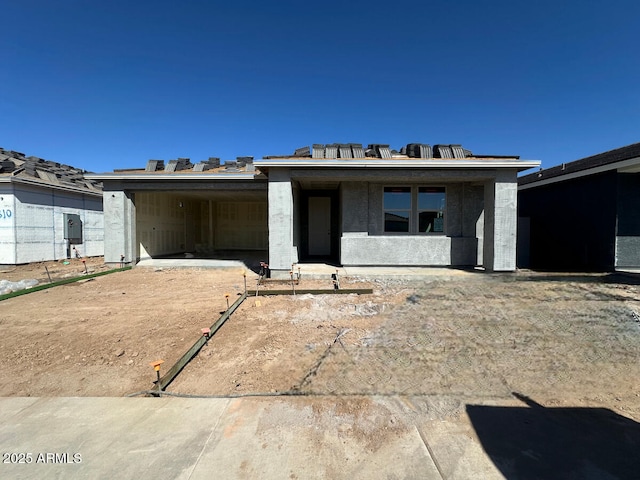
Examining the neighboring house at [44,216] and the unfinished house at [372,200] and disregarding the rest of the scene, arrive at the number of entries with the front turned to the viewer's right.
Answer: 0

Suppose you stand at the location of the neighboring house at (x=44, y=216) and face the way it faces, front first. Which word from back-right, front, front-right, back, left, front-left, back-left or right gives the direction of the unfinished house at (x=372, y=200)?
left

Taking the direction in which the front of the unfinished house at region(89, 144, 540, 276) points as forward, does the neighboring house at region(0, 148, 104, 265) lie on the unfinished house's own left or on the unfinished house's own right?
on the unfinished house's own right

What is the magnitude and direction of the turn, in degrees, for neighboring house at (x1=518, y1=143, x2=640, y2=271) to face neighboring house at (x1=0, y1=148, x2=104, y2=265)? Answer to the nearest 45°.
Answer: approximately 90° to its right

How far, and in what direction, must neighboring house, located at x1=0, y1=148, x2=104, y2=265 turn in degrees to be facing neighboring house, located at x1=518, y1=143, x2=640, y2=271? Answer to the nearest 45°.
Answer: approximately 90° to its left

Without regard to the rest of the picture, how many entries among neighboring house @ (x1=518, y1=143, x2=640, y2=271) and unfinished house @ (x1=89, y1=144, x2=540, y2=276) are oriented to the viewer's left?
0

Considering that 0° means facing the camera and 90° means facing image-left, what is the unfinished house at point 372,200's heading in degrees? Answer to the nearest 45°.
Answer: approximately 0°

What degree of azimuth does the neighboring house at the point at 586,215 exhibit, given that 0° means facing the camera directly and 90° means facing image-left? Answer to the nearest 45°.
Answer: approximately 315°

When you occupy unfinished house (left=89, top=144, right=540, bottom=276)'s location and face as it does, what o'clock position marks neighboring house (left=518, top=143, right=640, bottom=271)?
The neighboring house is roughly at 9 o'clock from the unfinished house.
